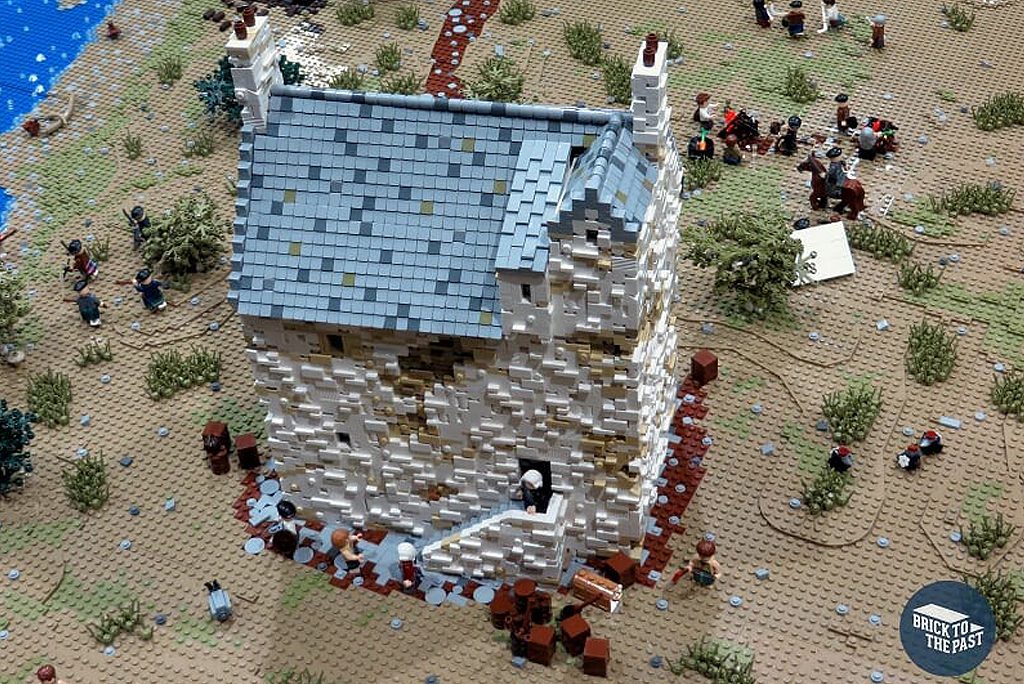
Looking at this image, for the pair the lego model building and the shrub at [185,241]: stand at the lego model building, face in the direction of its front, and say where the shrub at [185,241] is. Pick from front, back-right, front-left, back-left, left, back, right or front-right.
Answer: back-right

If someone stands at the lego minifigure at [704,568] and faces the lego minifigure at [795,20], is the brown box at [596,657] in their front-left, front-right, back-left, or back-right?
back-left

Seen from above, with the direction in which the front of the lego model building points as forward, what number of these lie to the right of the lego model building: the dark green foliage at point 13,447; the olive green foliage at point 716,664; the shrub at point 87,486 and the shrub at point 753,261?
2

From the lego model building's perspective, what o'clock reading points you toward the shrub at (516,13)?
The shrub is roughly at 6 o'clock from the lego model building.

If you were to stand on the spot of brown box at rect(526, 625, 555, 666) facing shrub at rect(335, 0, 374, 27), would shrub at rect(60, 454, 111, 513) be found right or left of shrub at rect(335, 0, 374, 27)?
left

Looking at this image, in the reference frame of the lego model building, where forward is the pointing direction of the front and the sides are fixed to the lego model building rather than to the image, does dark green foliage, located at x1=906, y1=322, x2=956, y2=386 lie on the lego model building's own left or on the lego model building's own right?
on the lego model building's own left

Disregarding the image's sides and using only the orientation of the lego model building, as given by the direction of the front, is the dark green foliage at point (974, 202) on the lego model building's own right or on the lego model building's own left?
on the lego model building's own left

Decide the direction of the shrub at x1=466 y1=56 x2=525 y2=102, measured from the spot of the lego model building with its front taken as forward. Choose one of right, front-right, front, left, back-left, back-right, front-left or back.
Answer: back

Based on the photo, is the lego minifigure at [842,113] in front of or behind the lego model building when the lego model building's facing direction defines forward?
behind

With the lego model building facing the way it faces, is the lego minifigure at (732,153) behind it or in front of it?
behind

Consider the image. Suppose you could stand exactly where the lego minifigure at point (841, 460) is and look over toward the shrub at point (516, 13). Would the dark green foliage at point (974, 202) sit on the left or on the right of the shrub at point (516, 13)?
right

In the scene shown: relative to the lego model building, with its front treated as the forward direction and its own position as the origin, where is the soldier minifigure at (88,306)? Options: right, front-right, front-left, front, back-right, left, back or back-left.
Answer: back-right

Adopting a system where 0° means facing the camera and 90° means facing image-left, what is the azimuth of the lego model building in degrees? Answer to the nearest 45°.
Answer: approximately 0°
